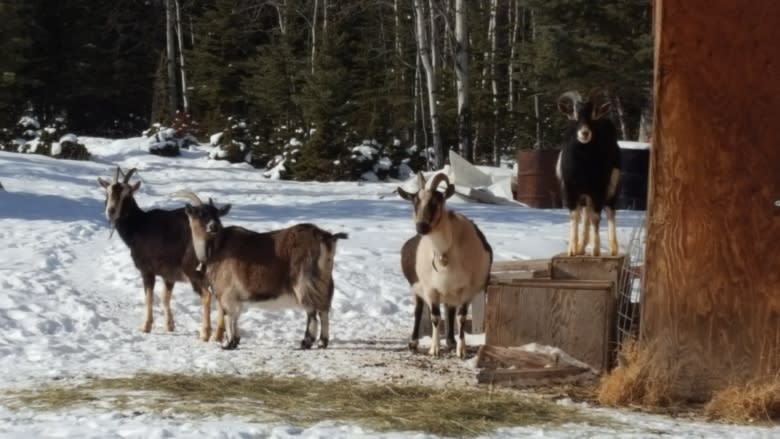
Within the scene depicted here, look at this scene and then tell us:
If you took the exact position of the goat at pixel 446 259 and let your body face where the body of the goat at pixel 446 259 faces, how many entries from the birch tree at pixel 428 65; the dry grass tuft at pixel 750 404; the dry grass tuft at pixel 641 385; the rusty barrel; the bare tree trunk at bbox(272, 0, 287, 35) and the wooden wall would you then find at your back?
3

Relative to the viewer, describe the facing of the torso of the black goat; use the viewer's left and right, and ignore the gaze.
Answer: facing the viewer

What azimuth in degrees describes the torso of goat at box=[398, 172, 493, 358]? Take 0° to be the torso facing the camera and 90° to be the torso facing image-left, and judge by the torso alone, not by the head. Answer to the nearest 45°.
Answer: approximately 0°

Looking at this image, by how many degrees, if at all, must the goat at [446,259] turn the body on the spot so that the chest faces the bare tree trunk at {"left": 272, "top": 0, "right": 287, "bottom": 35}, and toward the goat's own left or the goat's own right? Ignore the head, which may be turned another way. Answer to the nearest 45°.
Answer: approximately 180°

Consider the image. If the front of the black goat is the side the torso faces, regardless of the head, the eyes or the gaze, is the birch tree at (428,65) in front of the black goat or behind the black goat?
behind

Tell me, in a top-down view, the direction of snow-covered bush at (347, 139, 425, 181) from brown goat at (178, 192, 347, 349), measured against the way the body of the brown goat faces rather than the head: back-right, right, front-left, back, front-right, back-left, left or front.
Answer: right

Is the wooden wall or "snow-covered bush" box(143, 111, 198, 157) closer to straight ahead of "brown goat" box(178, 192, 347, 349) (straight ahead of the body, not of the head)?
the snow-covered bush

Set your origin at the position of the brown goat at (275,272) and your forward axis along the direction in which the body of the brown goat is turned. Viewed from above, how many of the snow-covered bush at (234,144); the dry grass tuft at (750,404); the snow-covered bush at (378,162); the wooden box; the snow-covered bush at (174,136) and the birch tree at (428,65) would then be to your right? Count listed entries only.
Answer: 4

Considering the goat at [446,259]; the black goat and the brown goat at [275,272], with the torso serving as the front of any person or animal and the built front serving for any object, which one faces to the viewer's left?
the brown goat

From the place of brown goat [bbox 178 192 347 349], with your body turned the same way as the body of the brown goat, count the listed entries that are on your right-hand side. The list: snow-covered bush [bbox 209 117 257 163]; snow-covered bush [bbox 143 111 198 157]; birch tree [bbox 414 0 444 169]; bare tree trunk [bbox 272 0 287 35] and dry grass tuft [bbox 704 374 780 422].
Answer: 4

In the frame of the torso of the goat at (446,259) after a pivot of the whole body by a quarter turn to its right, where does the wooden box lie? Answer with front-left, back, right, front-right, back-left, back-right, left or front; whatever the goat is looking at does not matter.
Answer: back-left

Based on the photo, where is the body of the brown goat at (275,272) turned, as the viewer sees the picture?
to the viewer's left

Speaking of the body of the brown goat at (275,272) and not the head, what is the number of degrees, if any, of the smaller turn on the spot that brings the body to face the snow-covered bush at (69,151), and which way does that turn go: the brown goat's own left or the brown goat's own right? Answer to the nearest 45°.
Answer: approximately 90° to the brown goat's own right
